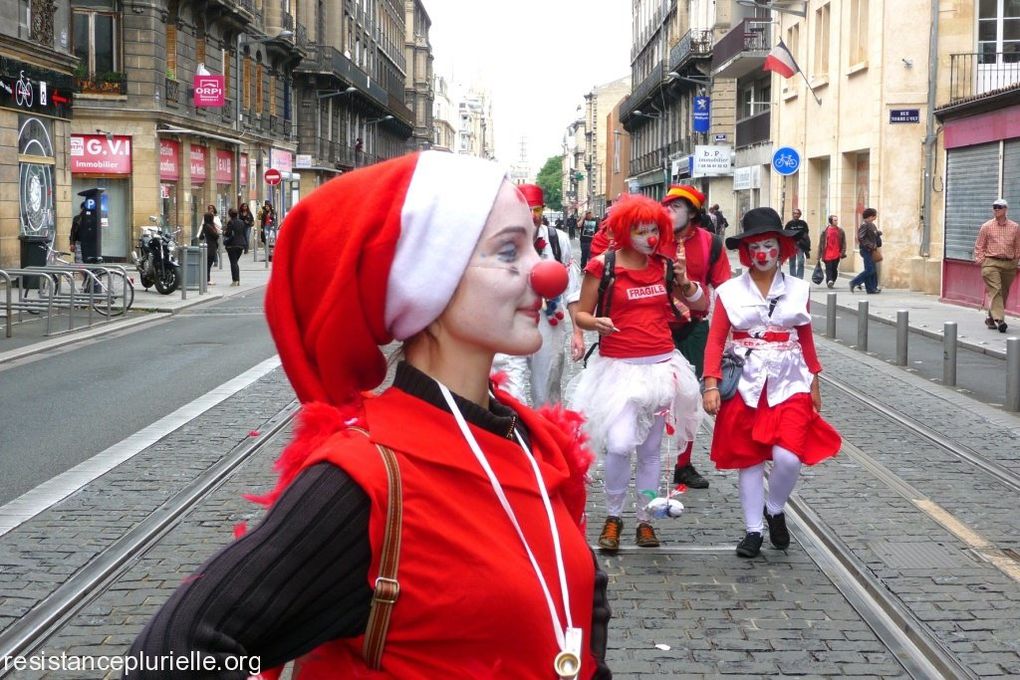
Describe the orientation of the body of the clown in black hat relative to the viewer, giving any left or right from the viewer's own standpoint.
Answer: facing the viewer

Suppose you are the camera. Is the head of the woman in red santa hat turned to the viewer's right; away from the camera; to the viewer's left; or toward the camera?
to the viewer's right

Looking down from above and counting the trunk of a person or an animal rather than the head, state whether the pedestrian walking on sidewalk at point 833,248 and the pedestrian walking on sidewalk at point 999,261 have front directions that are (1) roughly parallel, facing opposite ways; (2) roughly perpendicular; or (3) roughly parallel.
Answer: roughly parallel

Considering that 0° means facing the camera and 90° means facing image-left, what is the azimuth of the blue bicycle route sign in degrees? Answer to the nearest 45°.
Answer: approximately 0°

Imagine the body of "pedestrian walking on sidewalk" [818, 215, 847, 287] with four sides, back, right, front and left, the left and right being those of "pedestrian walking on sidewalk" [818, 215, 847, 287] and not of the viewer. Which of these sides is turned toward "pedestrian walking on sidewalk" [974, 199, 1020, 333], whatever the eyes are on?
front

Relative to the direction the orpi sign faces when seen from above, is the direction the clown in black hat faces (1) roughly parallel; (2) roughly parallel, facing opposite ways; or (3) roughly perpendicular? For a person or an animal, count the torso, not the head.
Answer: roughly parallel

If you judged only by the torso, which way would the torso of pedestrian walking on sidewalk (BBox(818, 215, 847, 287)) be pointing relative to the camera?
toward the camera

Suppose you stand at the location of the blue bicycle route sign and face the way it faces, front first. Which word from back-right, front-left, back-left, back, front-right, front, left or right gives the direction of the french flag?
back

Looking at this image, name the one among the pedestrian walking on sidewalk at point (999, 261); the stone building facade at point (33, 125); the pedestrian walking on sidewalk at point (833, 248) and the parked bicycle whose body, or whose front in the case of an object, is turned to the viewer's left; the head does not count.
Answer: the parked bicycle

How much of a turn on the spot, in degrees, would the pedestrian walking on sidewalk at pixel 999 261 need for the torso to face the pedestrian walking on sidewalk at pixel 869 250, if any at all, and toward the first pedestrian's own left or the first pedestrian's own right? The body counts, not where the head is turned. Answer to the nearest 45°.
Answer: approximately 180°

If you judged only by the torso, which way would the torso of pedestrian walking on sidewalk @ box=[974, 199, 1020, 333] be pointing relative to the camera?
toward the camera

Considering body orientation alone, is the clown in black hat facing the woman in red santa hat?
yes
